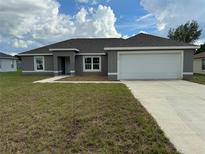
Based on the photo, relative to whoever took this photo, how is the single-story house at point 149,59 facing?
facing the viewer

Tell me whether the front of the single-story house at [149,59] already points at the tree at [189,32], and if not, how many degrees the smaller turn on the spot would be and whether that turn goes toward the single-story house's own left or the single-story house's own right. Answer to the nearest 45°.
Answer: approximately 135° to the single-story house's own left

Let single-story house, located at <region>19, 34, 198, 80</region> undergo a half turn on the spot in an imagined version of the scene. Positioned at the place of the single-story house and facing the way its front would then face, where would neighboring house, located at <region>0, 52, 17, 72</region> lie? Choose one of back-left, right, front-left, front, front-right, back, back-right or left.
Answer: front-left

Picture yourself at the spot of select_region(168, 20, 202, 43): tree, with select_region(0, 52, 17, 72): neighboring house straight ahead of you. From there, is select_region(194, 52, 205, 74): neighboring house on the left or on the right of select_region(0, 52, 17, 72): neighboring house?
left

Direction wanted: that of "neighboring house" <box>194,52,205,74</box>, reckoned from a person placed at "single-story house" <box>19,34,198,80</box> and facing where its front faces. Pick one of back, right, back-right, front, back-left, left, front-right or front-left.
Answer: back-left
